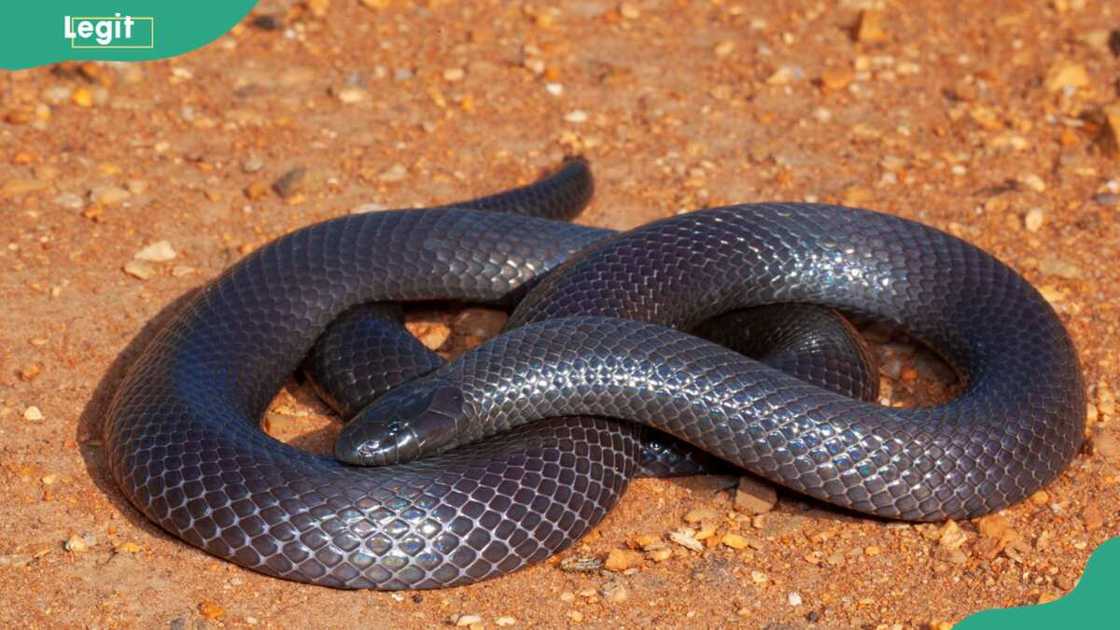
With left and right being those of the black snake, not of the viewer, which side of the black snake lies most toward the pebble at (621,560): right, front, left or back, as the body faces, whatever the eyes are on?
left

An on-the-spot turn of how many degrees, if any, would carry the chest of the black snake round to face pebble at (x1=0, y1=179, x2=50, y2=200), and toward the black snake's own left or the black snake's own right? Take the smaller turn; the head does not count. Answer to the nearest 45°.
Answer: approximately 90° to the black snake's own right

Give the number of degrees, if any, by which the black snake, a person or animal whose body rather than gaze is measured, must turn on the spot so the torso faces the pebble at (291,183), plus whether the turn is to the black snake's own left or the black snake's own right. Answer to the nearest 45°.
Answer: approximately 90° to the black snake's own right

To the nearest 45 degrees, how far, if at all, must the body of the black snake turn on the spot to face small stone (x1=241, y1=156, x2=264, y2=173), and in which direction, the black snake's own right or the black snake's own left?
approximately 90° to the black snake's own right

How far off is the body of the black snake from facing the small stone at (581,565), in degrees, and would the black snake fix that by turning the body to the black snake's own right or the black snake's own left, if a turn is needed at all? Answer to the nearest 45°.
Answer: approximately 90° to the black snake's own left

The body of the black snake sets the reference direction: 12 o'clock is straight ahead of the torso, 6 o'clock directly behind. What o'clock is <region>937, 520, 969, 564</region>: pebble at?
The pebble is roughly at 8 o'clock from the black snake.

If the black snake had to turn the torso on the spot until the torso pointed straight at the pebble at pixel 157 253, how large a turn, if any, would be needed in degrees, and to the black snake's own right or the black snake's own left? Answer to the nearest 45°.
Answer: approximately 90° to the black snake's own right

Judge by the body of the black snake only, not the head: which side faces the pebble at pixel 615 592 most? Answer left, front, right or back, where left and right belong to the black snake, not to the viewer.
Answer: left

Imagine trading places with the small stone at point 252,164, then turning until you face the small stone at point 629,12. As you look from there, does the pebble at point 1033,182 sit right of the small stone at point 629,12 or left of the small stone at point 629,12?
right

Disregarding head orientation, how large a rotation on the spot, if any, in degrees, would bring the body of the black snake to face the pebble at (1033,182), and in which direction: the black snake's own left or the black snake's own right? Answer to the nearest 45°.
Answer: approximately 180°

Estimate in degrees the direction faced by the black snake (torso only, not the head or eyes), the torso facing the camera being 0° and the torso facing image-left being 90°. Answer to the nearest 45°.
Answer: approximately 45°

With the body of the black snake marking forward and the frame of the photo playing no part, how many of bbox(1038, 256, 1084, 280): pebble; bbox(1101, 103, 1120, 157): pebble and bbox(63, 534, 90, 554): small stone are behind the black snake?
2
